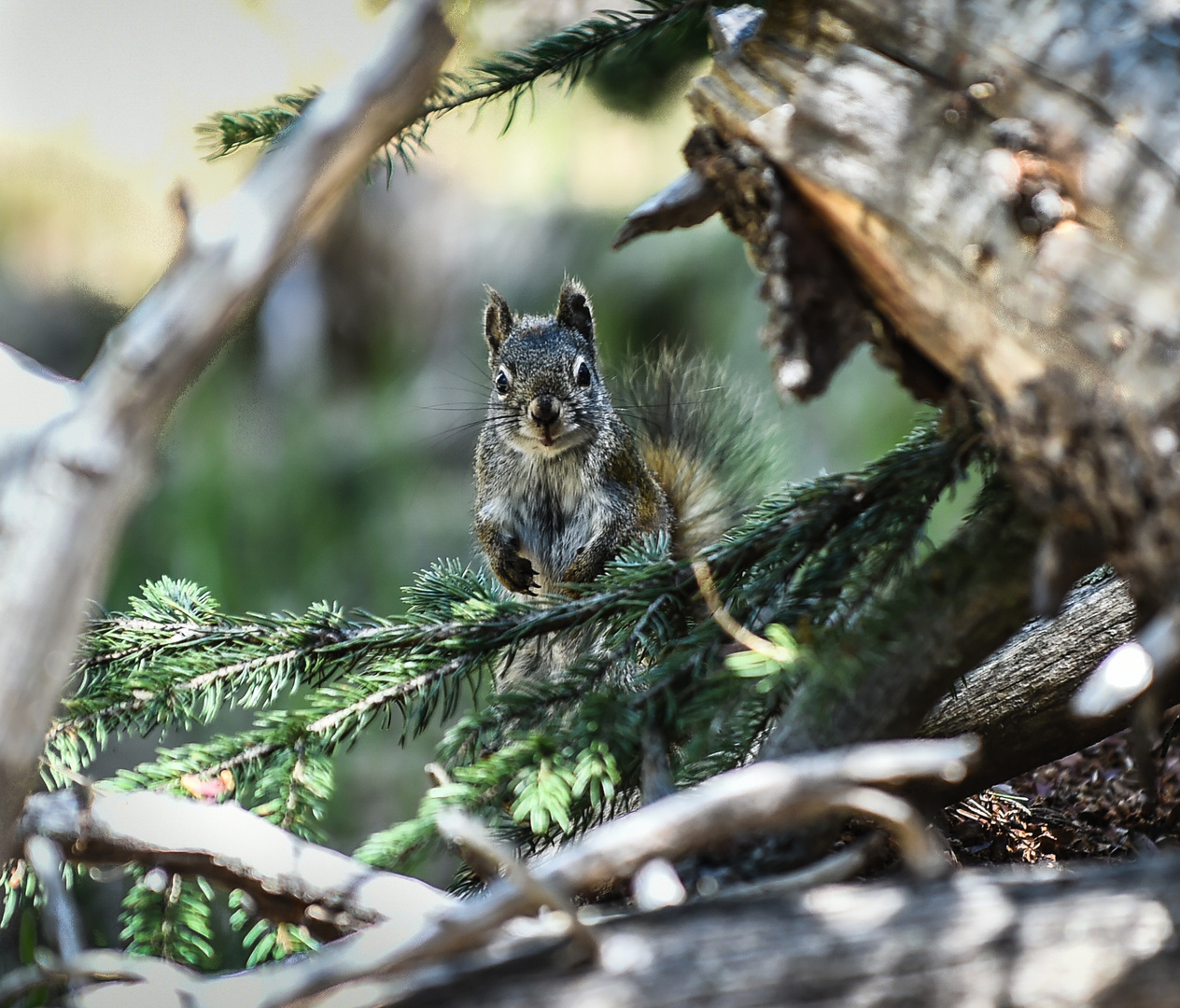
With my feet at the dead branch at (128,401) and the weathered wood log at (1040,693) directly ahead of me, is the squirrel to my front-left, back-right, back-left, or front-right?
front-left

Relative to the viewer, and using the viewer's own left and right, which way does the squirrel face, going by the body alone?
facing the viewer

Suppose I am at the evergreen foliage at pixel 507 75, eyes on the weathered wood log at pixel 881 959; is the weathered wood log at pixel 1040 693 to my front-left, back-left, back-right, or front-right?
front-left

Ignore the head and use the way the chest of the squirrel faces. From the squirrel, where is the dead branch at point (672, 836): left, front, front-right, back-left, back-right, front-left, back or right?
front

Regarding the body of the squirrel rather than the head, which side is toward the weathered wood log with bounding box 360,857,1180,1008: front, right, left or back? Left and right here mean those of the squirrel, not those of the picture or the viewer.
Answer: front
